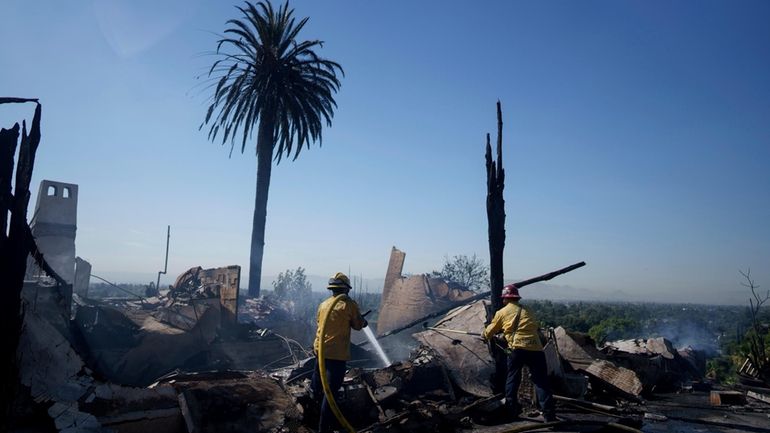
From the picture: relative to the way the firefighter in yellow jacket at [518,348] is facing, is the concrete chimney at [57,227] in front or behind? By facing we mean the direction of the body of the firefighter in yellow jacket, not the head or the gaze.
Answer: in front

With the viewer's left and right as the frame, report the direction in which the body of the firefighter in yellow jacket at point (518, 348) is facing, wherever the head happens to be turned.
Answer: facing away from the viewer and to the left of the viewer

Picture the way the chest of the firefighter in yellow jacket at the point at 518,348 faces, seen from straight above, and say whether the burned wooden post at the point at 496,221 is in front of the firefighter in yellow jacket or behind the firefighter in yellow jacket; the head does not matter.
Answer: in front

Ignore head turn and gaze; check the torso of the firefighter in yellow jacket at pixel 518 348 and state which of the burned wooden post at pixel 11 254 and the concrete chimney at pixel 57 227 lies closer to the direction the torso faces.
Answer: the concrete chimney

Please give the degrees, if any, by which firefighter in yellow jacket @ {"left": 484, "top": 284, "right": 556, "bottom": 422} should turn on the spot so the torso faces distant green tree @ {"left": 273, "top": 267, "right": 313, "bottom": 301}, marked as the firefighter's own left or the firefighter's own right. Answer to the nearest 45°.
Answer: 0° — they already face it

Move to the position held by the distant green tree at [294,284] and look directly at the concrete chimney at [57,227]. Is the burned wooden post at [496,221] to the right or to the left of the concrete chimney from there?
left

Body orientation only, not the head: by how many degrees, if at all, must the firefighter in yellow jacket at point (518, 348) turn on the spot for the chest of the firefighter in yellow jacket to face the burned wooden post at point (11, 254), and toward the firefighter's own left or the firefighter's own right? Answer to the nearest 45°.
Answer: approximately 90° to the firefighter's own left

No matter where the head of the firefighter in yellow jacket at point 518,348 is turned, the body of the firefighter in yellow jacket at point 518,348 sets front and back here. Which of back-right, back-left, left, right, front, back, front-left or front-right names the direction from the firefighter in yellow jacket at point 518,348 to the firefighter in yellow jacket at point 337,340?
left

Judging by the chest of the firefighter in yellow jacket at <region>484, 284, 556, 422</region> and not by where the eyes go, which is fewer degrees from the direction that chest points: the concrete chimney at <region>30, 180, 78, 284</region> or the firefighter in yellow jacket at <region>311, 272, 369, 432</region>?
the concrete chimney
